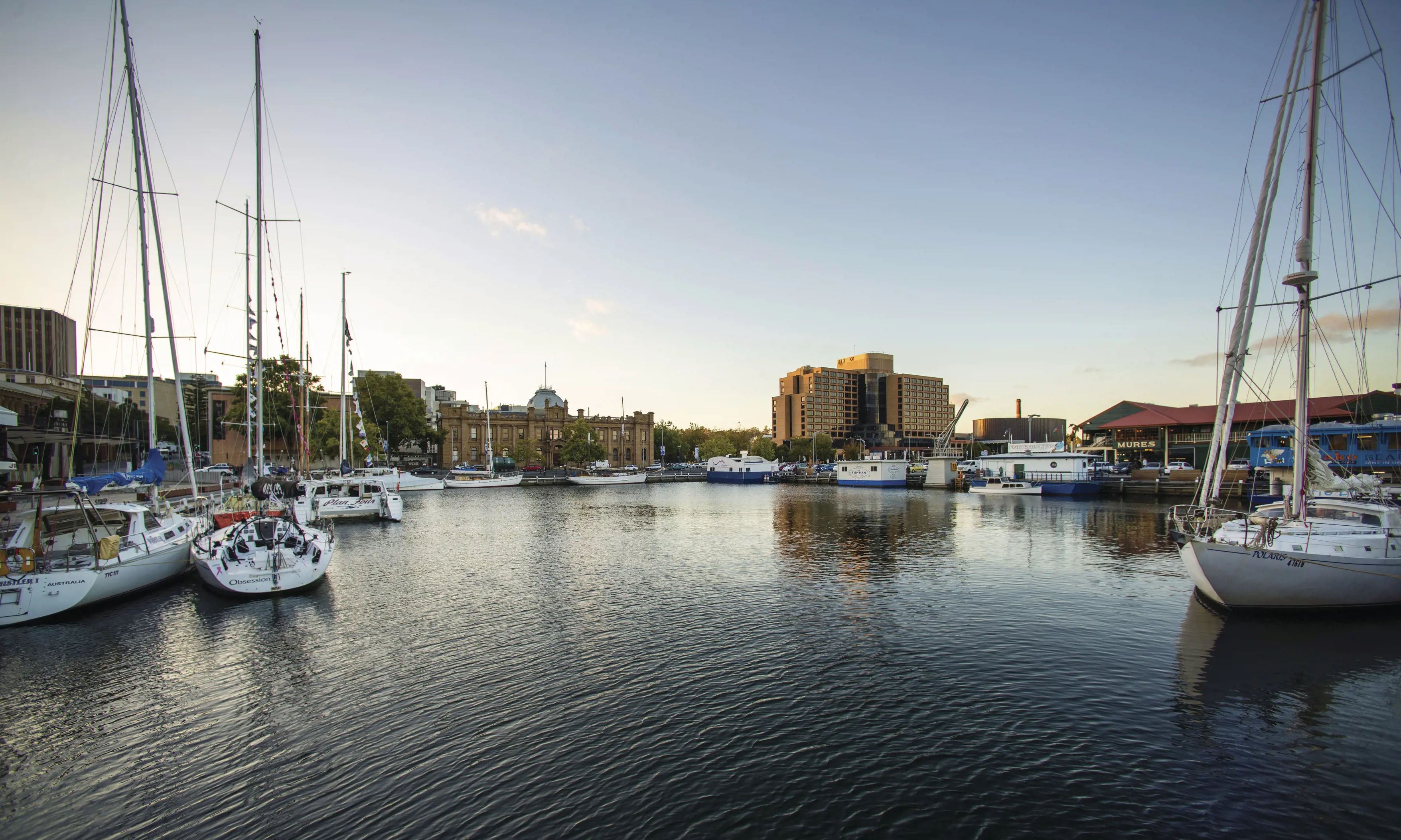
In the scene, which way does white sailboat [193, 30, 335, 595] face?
away from the camera

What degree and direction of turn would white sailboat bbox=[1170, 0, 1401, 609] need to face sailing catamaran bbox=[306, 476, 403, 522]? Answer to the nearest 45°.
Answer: approximately 45° to its right

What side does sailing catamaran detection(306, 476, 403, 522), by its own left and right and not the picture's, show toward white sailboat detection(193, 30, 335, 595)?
back

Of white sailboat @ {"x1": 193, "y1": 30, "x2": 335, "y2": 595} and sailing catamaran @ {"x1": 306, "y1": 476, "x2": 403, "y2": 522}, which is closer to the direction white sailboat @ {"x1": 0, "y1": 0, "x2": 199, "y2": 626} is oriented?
the sailing catamaran

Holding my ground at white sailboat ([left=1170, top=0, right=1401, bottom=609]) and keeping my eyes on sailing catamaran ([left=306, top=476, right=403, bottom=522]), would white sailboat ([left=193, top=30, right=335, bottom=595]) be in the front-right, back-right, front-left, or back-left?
front-left

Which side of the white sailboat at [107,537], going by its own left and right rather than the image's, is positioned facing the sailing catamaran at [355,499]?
front

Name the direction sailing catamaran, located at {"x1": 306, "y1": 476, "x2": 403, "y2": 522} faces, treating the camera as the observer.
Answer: facing away from the viewer

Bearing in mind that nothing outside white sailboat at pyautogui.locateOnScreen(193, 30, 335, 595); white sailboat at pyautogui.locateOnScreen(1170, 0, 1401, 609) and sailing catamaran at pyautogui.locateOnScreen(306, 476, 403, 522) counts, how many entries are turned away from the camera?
2

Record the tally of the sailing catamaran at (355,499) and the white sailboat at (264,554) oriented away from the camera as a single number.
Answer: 2

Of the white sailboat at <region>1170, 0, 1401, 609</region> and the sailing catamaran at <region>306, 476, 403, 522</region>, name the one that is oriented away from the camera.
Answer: the sailing catamaran

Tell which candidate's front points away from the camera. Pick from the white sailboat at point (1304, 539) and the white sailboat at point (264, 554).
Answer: the white sailboat at point (264, 554)

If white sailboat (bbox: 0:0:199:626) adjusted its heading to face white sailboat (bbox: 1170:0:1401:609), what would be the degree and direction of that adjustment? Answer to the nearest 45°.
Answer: approximately 90° to its right

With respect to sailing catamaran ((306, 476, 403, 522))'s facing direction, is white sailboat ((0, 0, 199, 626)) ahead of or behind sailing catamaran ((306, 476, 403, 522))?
behind

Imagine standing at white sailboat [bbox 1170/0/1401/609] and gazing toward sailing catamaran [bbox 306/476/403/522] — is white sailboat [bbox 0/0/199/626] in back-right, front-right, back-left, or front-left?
front-left

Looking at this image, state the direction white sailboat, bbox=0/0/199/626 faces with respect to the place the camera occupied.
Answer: facing away from the viewer and to the right of the viewer

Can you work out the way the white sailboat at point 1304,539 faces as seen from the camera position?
facing the viewer and to the left of the viewer
